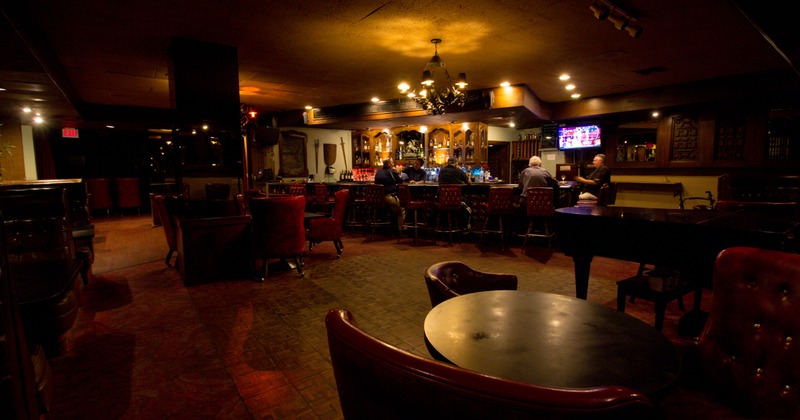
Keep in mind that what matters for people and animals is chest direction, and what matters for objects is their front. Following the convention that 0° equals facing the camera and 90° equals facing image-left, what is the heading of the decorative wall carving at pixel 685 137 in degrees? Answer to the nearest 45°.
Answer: approximately 0°

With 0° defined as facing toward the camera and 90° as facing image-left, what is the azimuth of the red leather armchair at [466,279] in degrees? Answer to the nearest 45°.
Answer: approximately 315°

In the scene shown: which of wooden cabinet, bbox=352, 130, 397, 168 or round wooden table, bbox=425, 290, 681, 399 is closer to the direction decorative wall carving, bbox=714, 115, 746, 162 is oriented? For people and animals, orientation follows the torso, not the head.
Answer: the round wooden table

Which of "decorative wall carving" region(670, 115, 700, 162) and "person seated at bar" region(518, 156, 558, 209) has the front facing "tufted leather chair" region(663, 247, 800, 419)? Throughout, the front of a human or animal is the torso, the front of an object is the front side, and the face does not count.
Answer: the decorative wall carving

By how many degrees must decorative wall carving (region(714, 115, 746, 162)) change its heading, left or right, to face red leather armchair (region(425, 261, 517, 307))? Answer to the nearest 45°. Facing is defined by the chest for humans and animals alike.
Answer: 0° — it already faces it

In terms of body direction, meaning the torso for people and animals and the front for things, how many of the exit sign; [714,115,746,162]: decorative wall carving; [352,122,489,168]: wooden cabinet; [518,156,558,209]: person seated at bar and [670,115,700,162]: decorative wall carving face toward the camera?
4

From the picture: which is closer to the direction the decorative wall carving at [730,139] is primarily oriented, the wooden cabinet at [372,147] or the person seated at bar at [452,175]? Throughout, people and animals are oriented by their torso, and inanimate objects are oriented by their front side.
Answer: the person seated at bar

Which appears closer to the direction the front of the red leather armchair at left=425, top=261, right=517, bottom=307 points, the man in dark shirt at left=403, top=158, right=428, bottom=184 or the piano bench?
the piano bench

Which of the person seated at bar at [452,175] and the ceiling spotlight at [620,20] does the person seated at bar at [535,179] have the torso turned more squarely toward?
the person seated at bar

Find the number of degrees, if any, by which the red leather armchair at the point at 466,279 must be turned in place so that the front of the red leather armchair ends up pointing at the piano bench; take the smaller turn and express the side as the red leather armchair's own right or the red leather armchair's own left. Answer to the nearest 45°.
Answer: approximately 90° to the red leather armchair's own left

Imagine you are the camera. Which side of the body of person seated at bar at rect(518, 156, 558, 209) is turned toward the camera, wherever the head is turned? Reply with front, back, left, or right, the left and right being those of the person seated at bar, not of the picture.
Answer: back
